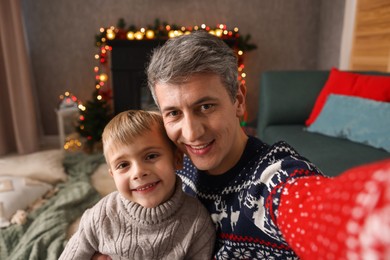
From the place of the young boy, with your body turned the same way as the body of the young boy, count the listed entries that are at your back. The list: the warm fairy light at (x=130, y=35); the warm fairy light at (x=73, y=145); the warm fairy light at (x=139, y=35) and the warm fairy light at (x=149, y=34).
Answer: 4

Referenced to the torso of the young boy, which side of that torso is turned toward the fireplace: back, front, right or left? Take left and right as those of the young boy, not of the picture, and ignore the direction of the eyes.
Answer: back

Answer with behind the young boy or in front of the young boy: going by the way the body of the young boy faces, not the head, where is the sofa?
behind

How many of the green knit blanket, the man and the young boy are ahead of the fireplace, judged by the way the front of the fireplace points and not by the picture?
3

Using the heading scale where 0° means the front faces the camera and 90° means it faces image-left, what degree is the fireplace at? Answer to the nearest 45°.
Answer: approximately 0°

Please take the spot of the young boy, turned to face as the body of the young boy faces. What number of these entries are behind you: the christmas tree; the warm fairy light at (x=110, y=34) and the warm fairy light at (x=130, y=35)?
3

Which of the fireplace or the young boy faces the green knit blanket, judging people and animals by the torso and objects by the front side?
the fireplace

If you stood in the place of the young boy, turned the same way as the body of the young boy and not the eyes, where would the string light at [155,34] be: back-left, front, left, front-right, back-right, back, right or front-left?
back

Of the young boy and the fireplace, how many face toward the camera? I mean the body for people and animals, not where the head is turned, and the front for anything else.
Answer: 2

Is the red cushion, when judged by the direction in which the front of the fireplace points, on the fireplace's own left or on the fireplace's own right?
on the fireplace's own left
